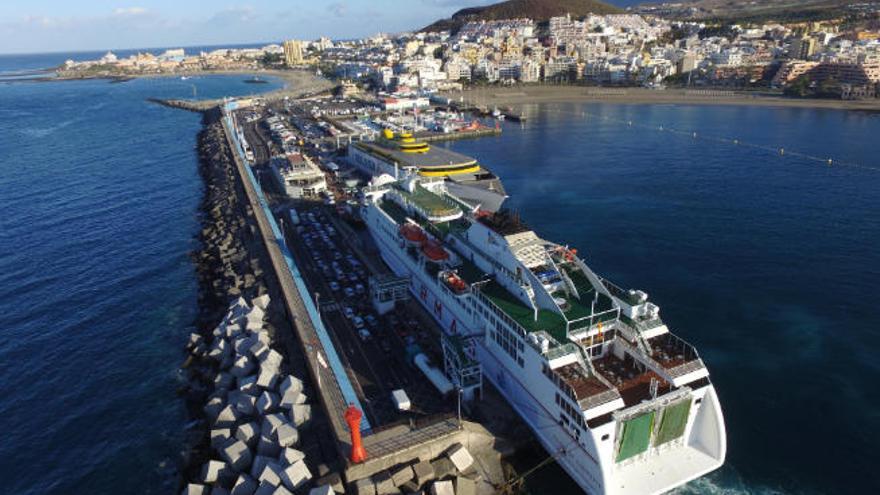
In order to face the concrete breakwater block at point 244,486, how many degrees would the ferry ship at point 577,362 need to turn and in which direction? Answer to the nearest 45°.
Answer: approximately 90° to its left

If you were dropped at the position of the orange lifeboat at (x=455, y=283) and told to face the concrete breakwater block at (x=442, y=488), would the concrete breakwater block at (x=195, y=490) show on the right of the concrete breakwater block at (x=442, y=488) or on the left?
right

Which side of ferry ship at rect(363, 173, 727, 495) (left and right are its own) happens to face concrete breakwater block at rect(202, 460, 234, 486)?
left

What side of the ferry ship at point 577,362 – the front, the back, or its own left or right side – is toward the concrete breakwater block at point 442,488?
left

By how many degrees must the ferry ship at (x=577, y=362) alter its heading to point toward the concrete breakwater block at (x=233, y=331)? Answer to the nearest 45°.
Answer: approximately 45° to its left

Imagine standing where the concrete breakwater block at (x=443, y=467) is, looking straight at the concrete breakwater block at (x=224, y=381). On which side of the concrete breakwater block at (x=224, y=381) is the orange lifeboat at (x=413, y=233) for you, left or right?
right

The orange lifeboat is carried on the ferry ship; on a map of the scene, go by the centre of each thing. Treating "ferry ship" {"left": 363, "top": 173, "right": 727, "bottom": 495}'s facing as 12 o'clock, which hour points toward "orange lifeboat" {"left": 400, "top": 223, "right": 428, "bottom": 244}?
The orange lifeboat is roughly at 12 o'clock from the ferry ship.

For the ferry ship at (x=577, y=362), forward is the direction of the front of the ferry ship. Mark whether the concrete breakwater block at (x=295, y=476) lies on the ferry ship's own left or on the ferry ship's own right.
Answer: on the ferry ship's own left

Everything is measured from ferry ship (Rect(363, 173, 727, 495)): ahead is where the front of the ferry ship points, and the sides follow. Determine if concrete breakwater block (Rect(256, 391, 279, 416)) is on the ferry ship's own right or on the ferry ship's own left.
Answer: on the ferry ship's own left

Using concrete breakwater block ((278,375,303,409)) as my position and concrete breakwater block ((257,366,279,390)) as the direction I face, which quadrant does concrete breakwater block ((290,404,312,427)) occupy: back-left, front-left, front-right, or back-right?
back-left

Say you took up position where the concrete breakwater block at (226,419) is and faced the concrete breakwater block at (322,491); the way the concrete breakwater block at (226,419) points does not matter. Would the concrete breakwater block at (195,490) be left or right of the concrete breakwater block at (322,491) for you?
right

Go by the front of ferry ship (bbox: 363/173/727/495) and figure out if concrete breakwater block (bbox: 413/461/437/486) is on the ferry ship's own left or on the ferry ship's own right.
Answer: on the ferry ship's own left

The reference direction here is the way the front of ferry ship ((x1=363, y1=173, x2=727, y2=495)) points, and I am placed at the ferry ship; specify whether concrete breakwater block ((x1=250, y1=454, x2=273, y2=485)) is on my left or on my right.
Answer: on my left

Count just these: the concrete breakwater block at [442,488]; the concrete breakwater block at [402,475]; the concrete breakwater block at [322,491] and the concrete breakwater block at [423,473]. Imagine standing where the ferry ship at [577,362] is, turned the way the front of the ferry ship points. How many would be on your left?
4

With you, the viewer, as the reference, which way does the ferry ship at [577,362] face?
facing away from the viewer and to the left of the viewer
